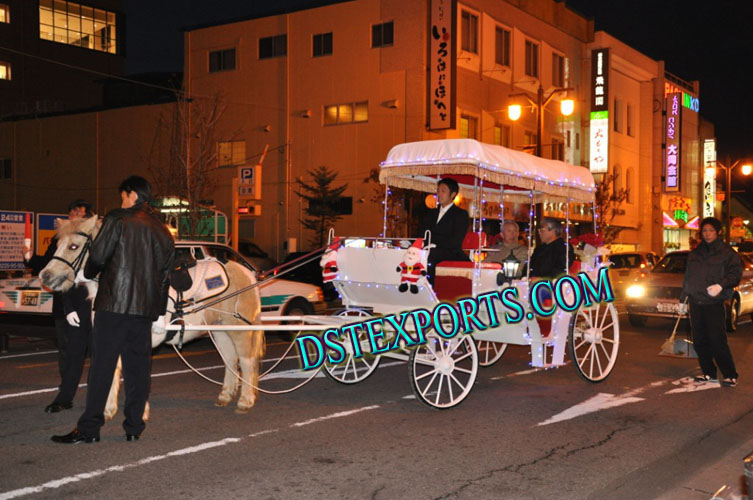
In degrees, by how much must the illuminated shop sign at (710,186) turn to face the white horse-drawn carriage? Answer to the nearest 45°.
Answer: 0° — it already faces it

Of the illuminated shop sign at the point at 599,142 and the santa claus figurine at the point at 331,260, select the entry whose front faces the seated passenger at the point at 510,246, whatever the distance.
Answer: the illuminated shop sign

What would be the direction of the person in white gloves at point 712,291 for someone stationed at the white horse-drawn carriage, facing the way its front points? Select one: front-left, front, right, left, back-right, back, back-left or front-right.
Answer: back-left

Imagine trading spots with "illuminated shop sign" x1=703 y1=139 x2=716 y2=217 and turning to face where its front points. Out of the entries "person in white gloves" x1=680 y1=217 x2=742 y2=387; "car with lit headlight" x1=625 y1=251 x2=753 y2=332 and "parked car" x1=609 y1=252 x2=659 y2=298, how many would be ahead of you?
3

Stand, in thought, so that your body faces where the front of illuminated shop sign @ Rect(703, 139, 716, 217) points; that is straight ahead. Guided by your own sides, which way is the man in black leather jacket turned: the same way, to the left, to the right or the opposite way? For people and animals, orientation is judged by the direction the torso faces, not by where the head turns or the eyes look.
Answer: to the right

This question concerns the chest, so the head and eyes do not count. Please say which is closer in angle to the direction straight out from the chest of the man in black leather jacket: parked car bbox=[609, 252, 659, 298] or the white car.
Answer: the white car

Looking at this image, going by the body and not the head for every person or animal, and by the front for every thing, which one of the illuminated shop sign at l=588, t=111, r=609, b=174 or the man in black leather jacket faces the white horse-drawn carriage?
the illuminated shop sign

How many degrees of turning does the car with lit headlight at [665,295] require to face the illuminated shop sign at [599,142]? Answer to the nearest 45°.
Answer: approximately 135° to its right

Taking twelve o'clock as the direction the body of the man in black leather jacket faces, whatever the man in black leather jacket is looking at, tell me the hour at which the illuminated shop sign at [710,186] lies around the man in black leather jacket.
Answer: The illuminated shop sign is roughly at 3 o'clock from the man in black leather jacket.

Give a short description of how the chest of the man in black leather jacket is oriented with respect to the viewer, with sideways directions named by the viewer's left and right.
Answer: facing away from the viewer and to the left of the viewer

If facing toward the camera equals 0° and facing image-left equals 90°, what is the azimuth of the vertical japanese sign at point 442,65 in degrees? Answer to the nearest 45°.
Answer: approximately 0°
